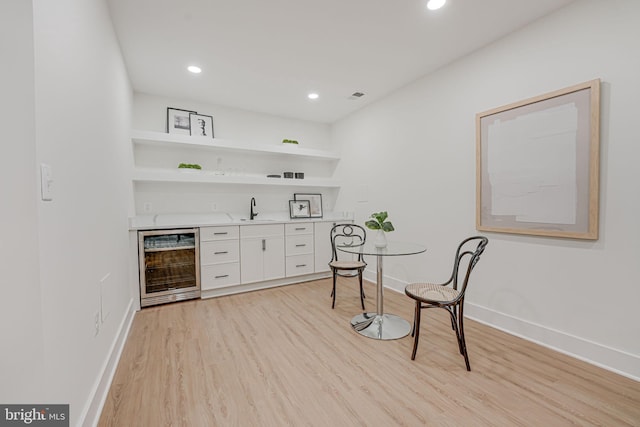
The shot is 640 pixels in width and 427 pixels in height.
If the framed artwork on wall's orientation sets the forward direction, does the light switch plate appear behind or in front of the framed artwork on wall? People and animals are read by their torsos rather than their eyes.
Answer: in front

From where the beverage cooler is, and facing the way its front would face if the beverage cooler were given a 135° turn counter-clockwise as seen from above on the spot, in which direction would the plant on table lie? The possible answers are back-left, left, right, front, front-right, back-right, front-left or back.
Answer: right

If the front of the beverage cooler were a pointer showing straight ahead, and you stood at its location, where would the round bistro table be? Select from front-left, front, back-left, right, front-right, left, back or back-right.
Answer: front-left

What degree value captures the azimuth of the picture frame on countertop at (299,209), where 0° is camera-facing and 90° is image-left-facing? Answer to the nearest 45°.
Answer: approximately 315°

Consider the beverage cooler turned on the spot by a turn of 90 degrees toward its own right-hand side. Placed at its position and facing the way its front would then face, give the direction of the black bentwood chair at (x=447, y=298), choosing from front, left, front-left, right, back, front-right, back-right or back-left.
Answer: back-left

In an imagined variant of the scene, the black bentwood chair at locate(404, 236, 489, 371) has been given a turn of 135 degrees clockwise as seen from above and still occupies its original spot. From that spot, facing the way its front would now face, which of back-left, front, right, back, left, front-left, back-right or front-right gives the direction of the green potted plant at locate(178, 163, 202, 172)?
back-left

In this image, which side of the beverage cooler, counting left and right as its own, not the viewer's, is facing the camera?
front

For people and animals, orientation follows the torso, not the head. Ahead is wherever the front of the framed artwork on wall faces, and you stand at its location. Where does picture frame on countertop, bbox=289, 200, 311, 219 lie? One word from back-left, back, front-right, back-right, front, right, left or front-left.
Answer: front-right

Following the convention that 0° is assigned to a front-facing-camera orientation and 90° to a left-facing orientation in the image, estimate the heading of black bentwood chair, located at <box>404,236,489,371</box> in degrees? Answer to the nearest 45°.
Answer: approximately 90°

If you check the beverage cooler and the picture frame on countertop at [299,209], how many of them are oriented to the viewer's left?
0

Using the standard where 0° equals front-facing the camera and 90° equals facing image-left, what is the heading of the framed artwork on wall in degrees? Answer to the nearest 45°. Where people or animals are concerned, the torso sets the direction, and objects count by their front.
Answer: approximately 45°
